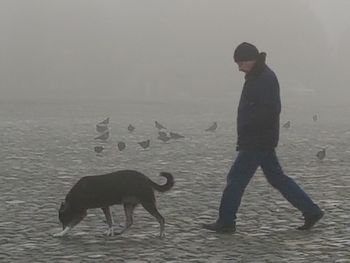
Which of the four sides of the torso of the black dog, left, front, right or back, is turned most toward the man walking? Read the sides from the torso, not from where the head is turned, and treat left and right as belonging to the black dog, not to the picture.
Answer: back

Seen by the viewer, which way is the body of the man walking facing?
to the viewer's left

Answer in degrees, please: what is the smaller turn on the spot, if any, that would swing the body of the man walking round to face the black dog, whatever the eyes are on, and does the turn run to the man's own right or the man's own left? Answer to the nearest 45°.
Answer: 0° — they already face it

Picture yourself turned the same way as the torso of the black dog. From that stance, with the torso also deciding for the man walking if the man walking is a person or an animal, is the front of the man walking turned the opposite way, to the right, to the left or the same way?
the same way

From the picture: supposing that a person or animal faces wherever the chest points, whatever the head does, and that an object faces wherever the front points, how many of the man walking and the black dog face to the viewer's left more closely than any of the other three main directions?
2

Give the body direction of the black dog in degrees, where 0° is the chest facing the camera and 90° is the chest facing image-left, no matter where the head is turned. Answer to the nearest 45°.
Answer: approximately 90°

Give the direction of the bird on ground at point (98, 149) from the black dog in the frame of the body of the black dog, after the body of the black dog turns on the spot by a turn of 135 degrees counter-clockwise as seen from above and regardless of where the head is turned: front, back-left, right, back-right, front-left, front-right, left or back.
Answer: back-left
